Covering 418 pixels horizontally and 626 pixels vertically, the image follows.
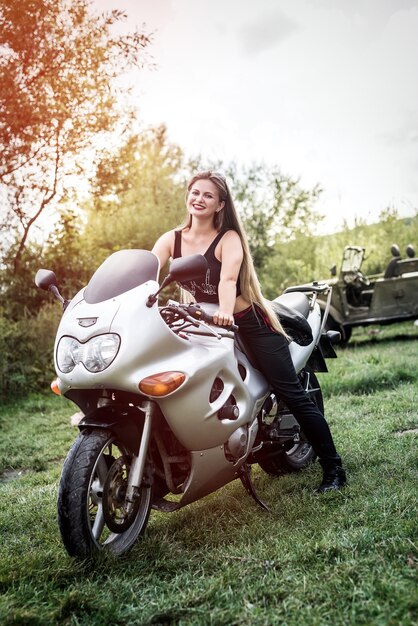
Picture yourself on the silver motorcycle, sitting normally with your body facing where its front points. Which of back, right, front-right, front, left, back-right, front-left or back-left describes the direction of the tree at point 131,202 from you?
back-right

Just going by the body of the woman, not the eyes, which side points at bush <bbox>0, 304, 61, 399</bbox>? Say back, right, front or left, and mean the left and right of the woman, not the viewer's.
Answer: right

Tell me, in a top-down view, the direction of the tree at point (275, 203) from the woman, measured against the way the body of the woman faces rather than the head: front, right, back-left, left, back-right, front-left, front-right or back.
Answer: back-right

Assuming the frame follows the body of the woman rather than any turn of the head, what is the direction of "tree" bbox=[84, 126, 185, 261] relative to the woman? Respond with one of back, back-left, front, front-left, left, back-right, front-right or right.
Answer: back-right

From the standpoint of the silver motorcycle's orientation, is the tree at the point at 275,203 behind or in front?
behind

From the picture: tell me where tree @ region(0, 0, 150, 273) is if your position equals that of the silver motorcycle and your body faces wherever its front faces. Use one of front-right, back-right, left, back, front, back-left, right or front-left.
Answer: back-right

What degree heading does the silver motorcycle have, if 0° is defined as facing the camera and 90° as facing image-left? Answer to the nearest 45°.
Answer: approximately 45°

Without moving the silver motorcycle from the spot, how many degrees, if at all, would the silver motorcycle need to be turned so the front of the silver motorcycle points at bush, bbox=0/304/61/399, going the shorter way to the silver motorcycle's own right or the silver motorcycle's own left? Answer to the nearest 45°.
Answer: approximately 135° to the silver motorcycle's own right

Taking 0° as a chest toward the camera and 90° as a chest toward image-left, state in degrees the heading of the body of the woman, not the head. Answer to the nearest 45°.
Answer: approximately 45°
